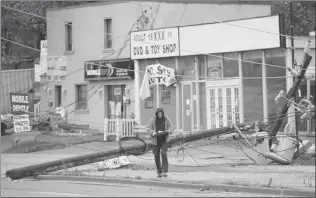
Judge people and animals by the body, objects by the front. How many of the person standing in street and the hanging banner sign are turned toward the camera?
2

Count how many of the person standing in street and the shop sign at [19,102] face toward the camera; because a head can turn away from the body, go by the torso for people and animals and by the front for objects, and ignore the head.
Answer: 2

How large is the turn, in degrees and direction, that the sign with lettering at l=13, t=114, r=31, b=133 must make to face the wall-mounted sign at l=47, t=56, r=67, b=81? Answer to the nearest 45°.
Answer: approximately 180°

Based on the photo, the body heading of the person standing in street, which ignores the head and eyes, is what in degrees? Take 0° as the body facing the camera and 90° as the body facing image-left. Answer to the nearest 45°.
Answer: approximately 0°
